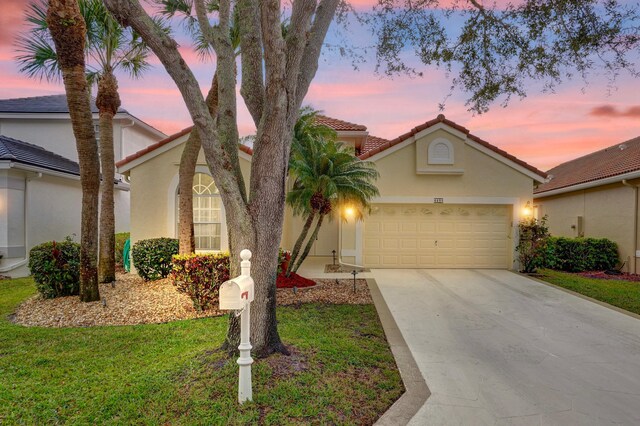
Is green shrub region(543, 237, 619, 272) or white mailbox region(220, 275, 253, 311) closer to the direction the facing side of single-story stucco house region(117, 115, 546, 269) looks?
the white mailbox

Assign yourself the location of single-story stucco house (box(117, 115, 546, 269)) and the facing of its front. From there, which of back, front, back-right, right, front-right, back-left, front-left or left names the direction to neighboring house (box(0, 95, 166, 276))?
right

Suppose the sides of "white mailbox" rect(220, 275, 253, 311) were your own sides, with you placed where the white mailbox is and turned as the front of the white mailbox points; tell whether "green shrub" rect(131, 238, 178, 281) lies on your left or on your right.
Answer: on your right

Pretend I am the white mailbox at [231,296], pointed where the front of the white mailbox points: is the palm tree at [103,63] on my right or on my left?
on my right

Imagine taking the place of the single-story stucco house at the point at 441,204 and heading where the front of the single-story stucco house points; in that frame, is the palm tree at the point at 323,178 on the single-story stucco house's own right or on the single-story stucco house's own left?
on the single-story stucco house's own right

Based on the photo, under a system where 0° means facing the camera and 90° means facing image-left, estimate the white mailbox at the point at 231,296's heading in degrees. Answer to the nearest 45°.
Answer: approximately 45°

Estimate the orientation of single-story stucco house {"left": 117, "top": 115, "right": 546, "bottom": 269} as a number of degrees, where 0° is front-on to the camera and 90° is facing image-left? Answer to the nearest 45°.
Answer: approximately 0°

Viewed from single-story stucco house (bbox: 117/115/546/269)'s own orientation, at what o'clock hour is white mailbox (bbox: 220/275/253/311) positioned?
The white mailbox is roughly at 1 o'clock from the single-story stucco house.
